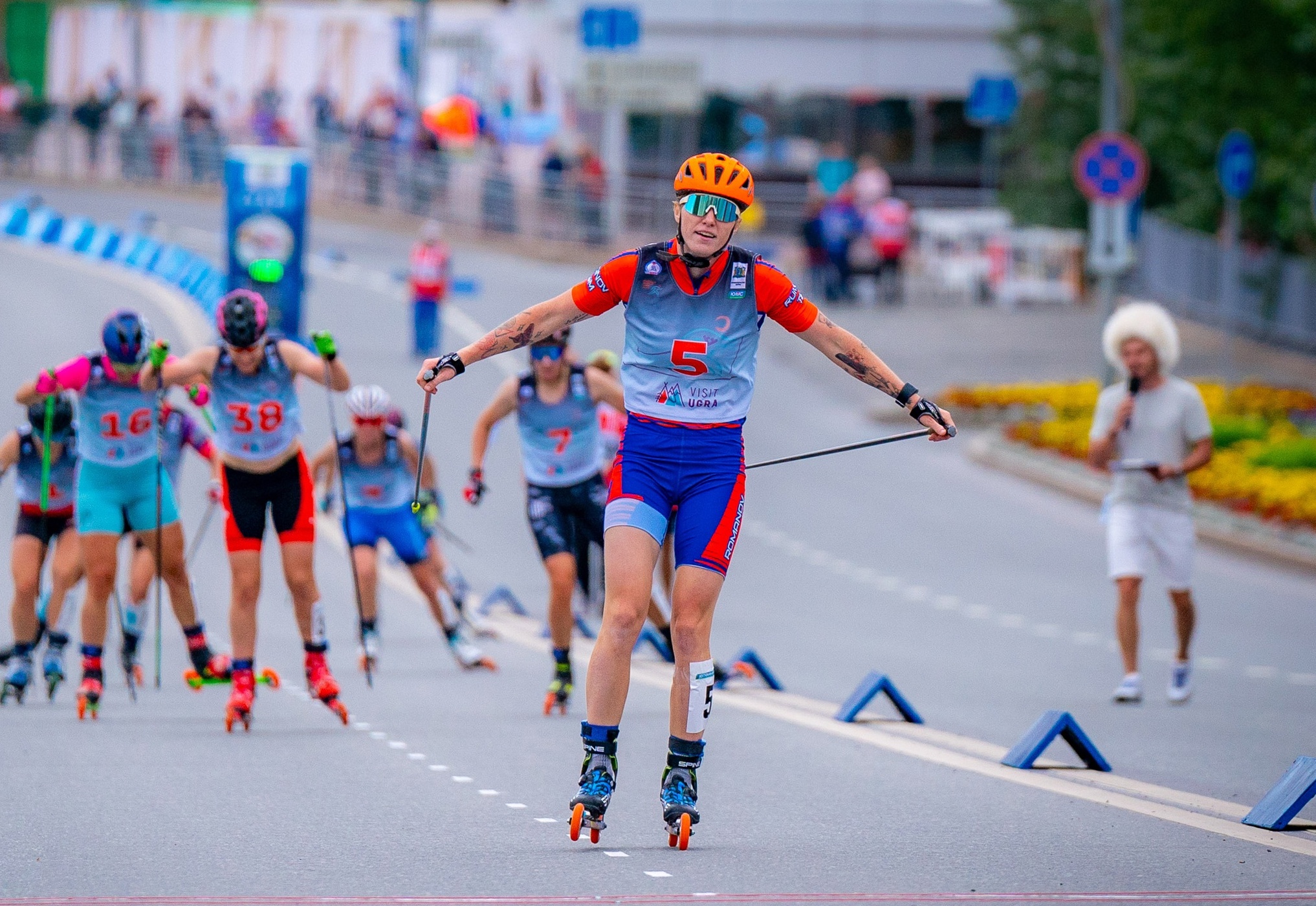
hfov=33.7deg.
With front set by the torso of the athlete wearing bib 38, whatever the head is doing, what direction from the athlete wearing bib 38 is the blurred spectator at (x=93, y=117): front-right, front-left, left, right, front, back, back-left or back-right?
back

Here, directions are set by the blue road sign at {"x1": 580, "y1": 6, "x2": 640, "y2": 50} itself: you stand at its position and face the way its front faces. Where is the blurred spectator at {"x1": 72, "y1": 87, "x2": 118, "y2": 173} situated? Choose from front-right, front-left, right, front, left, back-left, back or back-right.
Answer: back-right

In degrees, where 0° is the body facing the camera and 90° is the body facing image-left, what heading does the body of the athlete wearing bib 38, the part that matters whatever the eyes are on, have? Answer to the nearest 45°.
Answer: approximately 0°

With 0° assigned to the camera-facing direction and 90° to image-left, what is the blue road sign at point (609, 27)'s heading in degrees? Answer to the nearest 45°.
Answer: approximately 0°

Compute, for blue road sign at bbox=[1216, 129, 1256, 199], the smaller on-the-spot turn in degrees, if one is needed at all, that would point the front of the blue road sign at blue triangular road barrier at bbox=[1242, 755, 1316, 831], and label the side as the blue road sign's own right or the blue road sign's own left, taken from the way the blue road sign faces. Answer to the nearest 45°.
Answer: approximately 45° to the blue road sign's own left

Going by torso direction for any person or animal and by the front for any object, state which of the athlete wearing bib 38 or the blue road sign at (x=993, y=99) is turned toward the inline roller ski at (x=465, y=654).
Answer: the blue road sign

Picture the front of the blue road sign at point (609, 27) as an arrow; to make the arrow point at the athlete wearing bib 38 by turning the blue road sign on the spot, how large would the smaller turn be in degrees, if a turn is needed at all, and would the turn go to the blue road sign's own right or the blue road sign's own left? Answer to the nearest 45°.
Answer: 0° — it already faces them

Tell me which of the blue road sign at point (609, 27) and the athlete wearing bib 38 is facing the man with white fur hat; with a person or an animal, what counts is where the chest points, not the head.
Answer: the blue road sign
